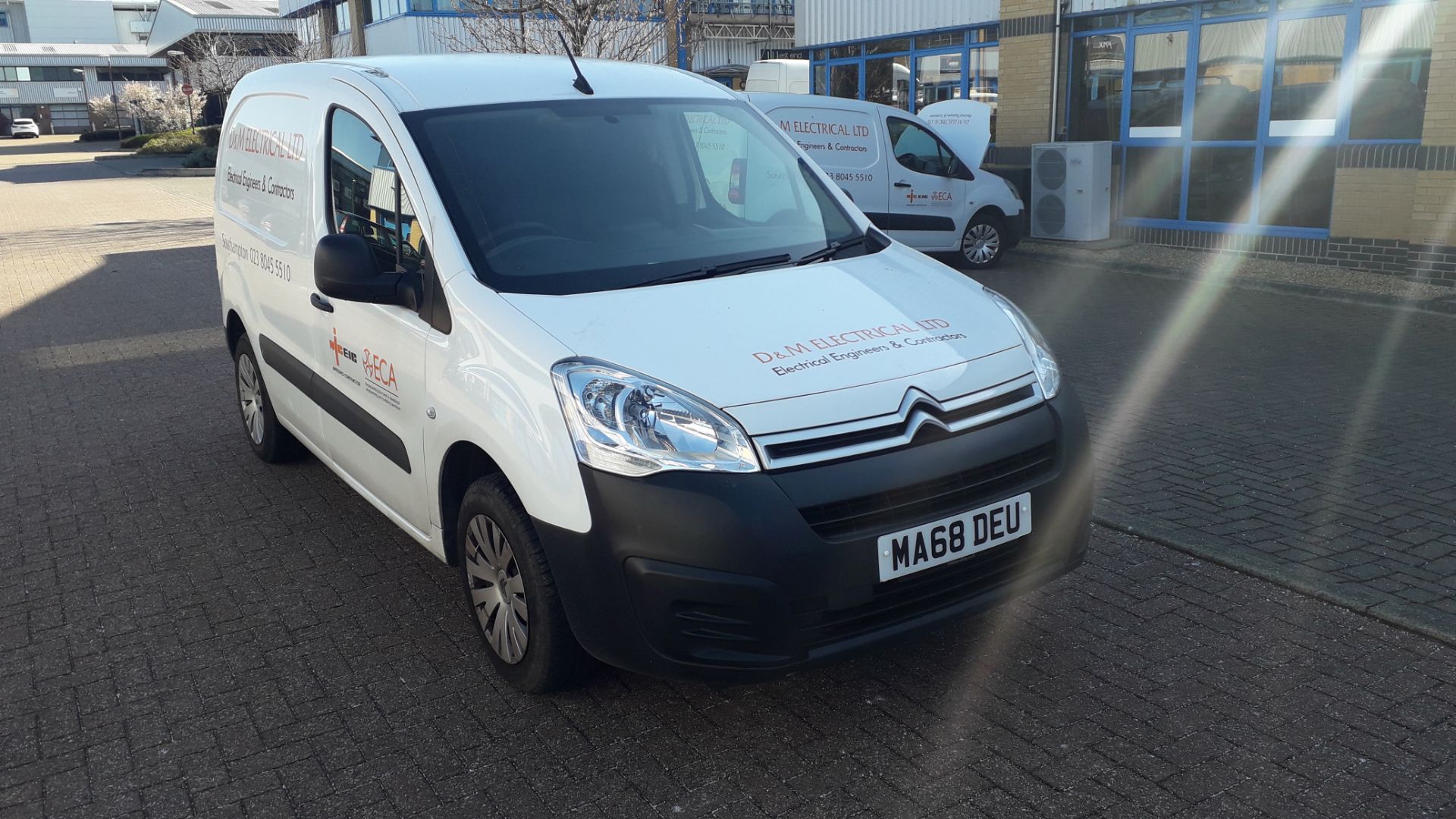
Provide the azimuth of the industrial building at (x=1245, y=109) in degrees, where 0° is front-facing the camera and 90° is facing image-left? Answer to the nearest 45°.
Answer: approximately 45°

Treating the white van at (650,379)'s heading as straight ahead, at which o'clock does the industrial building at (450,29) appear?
The industrial building is roughly at 7 o'clock from the white van.

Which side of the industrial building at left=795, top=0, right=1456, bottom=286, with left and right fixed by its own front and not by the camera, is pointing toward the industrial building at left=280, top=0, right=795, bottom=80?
right

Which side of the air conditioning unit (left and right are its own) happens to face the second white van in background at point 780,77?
right

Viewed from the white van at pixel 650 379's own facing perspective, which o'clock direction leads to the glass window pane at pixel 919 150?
The glass window pane is roughly at 8 o'clock from the white van.
